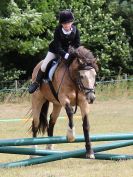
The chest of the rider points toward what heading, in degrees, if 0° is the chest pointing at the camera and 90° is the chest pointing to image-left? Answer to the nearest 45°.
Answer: approximately 315°
